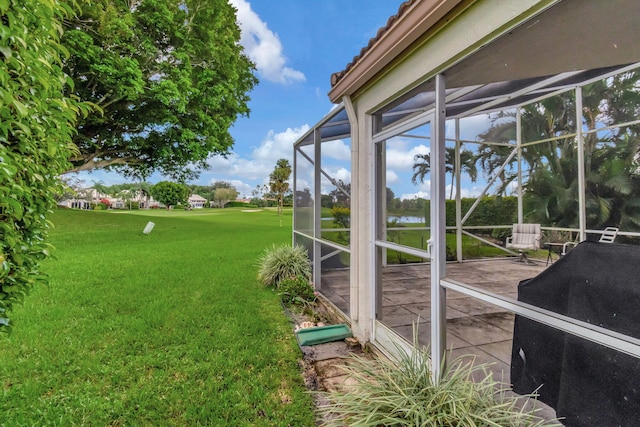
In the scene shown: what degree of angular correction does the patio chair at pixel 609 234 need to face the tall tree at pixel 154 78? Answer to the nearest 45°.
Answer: approximately 45° to its right

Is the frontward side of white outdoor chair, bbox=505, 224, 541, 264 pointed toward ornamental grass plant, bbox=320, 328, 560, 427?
yes

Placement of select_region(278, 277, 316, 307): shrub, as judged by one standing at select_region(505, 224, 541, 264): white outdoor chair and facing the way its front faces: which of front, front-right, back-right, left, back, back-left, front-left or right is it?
front-right

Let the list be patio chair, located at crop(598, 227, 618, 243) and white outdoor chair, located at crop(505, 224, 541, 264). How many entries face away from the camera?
0

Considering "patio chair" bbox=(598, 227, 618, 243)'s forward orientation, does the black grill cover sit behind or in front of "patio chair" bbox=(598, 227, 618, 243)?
in front

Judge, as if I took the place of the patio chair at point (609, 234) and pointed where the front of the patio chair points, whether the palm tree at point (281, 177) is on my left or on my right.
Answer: on my right

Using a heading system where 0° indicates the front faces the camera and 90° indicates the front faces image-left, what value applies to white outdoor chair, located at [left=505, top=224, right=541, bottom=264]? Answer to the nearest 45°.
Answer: approximately 0°

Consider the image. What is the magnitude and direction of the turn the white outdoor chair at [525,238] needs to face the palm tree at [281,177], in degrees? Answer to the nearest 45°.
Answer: approximately 135° to its right

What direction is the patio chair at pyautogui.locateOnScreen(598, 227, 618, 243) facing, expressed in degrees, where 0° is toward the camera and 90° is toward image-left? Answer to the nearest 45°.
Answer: approximately 45°

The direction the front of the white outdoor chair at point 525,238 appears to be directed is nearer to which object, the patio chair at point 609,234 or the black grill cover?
the black grill cover

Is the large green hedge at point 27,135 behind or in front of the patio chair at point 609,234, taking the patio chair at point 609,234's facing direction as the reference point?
in front
